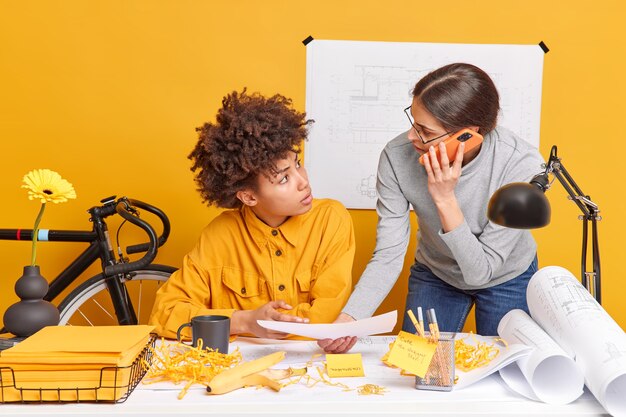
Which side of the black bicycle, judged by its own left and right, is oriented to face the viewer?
right

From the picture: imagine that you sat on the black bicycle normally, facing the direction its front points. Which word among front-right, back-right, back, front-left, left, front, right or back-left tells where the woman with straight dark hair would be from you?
front-right

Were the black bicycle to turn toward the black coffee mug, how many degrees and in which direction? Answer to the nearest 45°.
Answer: approximately 90° to its right

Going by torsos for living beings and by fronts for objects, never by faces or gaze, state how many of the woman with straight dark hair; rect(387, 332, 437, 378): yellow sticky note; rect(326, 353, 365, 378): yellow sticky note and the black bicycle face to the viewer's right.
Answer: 1

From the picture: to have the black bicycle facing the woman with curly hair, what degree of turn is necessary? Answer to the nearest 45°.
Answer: approximately 45° to its right

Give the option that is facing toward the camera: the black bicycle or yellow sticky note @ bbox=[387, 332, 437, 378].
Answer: the yellow sticky note

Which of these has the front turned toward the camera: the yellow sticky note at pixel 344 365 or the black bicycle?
the yellow sticky note

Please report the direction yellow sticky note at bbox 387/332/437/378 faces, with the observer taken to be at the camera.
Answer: facing the viewer

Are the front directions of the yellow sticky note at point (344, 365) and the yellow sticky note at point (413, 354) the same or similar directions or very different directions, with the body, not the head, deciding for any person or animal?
same or similar directions

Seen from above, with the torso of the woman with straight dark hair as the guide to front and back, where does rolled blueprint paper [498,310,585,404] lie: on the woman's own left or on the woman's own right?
on the woman's own left

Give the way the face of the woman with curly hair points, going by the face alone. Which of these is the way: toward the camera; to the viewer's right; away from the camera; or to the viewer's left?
to the viewer's right

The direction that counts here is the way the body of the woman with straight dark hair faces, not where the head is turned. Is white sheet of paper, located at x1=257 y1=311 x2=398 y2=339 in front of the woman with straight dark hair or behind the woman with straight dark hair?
in front

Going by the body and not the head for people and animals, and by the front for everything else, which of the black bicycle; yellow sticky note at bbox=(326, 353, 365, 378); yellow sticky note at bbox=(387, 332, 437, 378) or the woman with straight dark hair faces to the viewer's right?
the black bicycle

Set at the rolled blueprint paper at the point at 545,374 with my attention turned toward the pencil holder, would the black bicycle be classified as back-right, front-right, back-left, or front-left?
front-right

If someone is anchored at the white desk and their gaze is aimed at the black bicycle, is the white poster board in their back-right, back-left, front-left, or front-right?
front-right

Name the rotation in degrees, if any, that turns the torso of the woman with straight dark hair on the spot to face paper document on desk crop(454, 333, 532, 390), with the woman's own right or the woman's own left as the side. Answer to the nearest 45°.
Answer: approximately 45° to the woman's own left

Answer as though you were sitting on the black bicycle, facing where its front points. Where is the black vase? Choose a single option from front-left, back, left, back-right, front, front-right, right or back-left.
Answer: right
